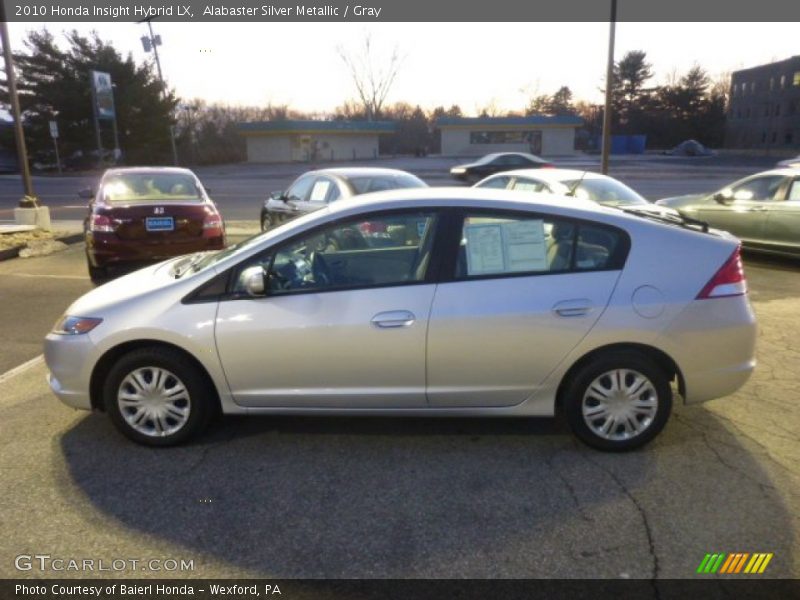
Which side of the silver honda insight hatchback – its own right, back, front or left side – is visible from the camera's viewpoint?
left

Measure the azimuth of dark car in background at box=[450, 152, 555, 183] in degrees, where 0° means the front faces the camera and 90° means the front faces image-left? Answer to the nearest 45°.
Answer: approximately 90°

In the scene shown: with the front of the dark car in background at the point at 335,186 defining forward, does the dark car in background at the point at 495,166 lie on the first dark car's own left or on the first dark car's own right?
on the first dark car's own right

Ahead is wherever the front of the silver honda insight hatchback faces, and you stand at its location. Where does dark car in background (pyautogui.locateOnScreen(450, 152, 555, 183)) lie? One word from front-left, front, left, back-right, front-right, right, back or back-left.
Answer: right

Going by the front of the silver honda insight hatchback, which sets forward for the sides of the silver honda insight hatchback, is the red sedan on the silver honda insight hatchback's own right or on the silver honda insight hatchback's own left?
on the silver honda insight hatchback's own right

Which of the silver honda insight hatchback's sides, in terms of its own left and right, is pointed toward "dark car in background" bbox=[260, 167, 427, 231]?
right

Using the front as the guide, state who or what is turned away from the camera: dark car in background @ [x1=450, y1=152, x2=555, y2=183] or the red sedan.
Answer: the red sedan

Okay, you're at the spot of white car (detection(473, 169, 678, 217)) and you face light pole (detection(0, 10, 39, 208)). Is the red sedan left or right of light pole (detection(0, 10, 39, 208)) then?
left

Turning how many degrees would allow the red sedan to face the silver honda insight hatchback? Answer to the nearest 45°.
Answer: approximately 180°

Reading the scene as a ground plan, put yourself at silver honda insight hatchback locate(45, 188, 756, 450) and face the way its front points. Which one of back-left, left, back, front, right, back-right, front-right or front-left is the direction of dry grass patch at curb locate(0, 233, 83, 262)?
front-right

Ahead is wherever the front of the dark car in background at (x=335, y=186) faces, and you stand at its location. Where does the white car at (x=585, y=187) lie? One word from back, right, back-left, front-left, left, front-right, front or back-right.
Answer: back-right

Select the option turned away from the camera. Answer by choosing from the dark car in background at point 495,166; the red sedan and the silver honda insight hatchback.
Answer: the red sedan

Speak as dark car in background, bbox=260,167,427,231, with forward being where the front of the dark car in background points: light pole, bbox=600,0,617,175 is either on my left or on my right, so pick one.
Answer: on my right

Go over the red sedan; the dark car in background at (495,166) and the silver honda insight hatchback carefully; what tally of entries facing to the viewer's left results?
2

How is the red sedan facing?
away from the camera
